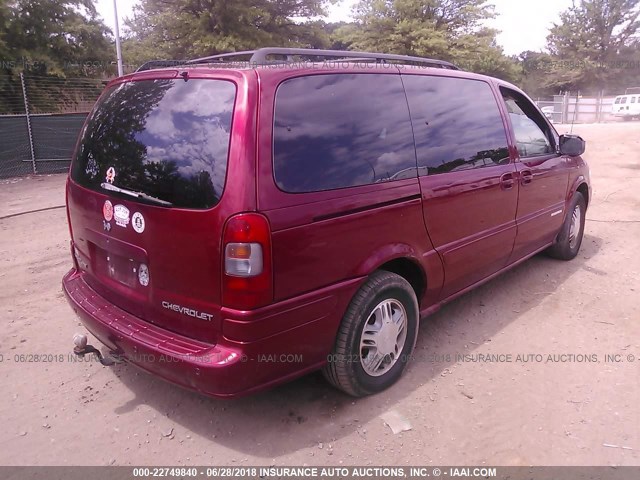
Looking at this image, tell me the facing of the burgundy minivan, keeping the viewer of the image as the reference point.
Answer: facing away from the viewer and to the right of the viewer

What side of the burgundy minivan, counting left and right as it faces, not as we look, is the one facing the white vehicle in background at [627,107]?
front

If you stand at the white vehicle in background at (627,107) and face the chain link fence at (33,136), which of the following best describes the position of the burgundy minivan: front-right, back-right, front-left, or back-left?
front-left

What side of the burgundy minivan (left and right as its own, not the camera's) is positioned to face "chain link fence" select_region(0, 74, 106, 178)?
left

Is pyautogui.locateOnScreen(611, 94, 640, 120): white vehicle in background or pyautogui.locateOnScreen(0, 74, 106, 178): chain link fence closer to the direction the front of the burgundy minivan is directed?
the white vehicle in background
